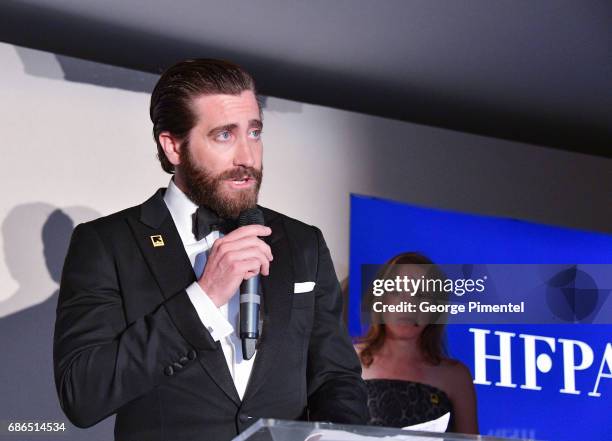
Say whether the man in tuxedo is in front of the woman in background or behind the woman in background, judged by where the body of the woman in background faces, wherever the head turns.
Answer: in front

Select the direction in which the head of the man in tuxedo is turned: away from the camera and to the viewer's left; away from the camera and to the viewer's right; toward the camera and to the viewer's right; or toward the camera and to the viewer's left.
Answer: toward the camera and to the viewer's right

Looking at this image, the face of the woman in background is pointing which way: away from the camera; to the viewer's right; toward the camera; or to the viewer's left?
toward the camera

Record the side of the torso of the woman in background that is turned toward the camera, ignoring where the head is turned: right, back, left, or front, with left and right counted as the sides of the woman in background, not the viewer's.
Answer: front

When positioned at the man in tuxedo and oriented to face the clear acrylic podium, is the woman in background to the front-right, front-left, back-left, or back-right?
back-left

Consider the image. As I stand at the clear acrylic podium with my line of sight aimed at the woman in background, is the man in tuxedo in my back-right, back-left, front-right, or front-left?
front-left

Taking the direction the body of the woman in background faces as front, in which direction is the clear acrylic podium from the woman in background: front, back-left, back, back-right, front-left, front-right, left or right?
front
